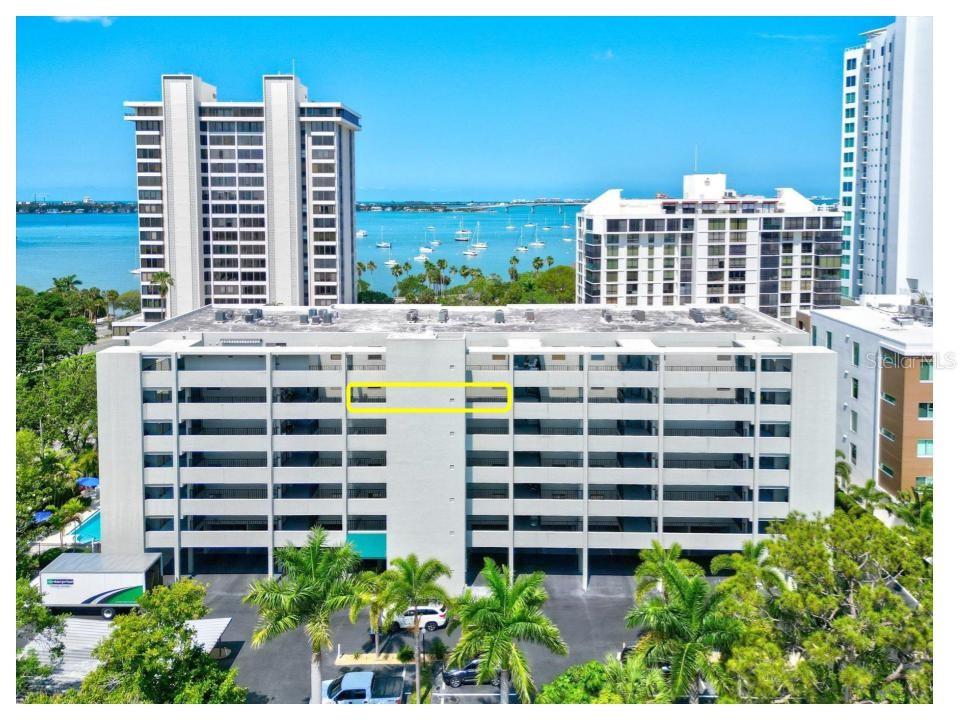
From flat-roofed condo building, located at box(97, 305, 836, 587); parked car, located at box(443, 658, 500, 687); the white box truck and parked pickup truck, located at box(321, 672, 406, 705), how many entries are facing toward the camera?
1

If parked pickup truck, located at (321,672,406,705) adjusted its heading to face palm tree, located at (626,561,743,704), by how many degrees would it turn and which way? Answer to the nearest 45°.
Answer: approximately 135° to its left

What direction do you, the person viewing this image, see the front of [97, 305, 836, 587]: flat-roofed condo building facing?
facing the viewer

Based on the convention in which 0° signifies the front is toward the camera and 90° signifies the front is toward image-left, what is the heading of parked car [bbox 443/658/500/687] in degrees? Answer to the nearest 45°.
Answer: approximately 90°

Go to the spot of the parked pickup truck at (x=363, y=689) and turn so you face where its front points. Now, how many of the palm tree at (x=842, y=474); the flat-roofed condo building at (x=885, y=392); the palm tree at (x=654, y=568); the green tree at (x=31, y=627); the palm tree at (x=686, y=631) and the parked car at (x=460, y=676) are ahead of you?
1

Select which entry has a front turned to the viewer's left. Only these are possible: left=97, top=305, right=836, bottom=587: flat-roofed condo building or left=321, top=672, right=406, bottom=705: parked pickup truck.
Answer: the parked pickup truck

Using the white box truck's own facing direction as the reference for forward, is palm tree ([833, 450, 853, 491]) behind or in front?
behind

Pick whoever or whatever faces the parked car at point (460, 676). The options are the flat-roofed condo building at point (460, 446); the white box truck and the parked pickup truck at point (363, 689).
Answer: the flat-roofed condo building

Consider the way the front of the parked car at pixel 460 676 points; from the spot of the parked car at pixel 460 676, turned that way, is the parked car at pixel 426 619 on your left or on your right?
on your right

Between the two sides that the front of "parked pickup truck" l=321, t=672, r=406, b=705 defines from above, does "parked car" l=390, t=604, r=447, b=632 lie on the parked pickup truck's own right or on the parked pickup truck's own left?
on the parked pickup truck's own right

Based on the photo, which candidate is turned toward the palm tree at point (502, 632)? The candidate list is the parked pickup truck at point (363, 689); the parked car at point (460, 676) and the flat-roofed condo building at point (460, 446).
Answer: the flat-roofed condo building

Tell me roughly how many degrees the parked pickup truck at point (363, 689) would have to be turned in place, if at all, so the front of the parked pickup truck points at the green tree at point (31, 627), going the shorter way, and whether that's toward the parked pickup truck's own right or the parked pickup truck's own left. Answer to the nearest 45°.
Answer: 0° — it already faces it

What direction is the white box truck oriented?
to the viewer's left

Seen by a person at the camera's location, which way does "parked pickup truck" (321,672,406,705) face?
facing to the left of the viewer

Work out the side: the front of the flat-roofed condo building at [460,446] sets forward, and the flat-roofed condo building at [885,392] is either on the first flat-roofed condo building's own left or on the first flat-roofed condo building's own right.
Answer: on the first flat-roofed condo building's own left
